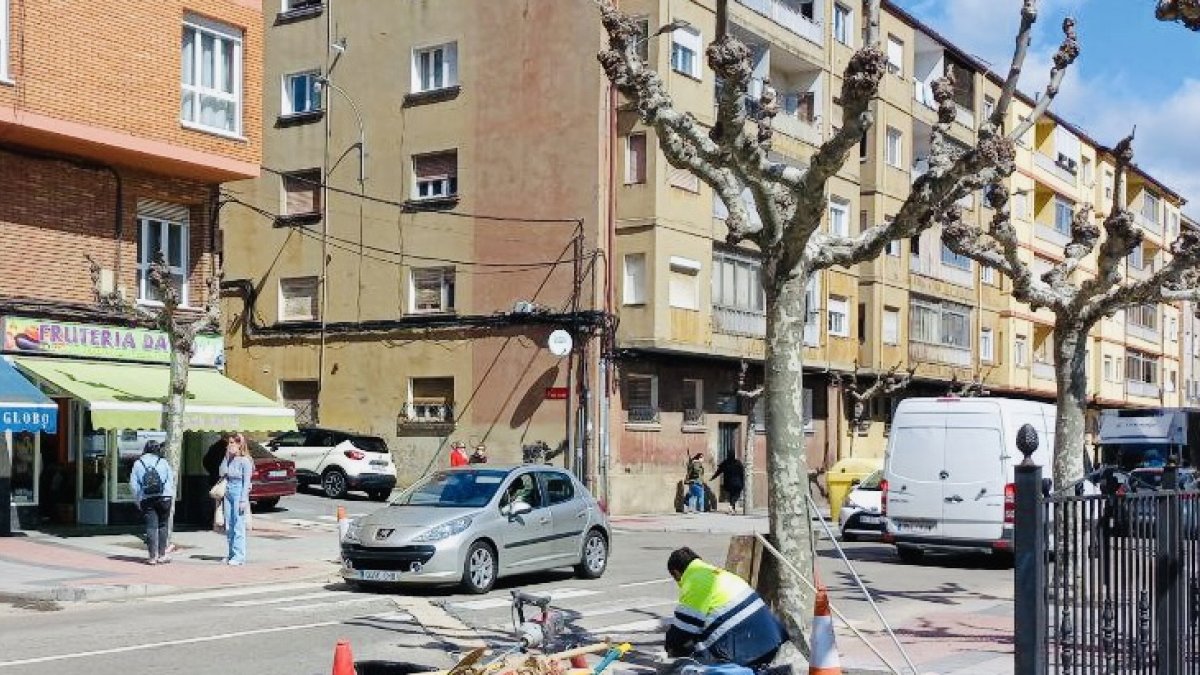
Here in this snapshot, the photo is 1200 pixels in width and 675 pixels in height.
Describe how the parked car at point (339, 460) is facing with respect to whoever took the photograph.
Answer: facing away from the viewer and to the left of the viewer

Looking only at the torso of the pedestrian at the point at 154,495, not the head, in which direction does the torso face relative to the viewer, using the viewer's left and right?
facing away from the viewer

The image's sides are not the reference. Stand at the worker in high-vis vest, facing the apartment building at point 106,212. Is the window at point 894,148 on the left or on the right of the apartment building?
right

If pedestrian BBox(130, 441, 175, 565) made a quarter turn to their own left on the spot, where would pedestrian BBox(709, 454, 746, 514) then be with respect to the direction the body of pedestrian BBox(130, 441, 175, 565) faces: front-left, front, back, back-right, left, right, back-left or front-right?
back-right

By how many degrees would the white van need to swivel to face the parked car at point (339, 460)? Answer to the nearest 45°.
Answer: approximately 90° to its left

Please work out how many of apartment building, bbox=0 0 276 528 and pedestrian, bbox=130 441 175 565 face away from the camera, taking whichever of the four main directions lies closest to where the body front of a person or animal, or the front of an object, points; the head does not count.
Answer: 1

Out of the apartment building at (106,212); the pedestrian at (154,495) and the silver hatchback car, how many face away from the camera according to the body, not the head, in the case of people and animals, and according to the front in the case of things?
1

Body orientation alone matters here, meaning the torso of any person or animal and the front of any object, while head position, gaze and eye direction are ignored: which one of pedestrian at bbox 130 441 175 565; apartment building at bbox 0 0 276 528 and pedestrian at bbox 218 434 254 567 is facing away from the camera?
pedestrian at bbox 130 441 175 565

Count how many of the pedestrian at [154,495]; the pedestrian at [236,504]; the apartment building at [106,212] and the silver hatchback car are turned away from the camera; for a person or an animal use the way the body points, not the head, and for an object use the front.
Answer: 1

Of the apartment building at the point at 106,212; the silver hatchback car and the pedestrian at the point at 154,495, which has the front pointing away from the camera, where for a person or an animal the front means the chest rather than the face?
the pedestrian

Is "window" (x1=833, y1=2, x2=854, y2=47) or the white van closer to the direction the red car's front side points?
the window

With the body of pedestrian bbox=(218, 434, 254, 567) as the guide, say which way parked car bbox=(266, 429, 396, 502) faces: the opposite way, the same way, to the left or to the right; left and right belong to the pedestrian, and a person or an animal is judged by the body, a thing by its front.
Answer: to the right

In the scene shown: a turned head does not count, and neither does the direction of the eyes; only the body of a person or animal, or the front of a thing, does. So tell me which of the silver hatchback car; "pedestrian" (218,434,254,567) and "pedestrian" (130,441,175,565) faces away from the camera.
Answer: "pedestrian" (130,441,175,565)

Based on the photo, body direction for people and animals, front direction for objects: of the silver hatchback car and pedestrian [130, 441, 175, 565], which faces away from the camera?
the pedestrian
